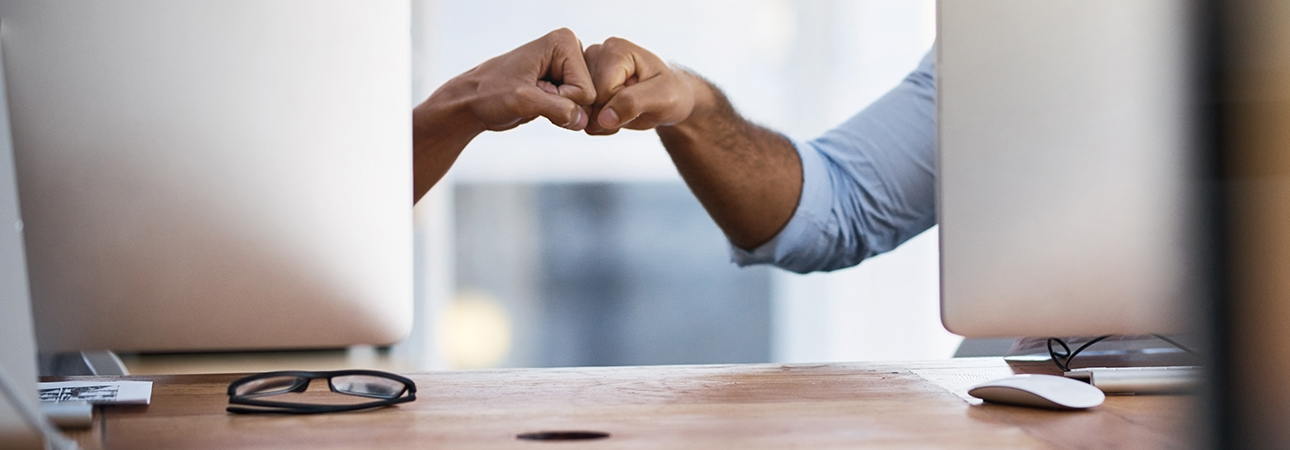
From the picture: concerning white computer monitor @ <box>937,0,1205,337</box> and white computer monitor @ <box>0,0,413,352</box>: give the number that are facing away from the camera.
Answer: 2

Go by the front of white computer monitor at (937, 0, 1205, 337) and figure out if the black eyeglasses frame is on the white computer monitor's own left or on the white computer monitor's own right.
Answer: on the white computer monitor's own left

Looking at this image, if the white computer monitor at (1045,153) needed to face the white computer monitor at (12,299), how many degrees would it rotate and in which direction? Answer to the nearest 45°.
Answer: approximately 135° to its left

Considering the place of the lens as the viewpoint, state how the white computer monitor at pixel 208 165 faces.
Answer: facing away from the viewer

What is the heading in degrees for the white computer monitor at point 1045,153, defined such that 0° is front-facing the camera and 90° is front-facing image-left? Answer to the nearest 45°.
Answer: approximately 180°
